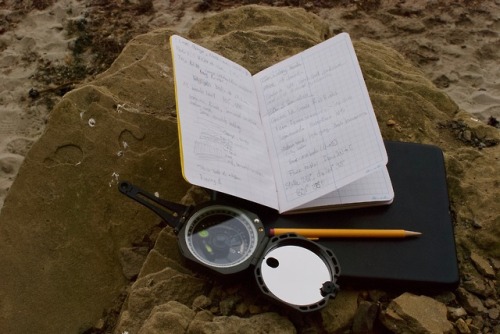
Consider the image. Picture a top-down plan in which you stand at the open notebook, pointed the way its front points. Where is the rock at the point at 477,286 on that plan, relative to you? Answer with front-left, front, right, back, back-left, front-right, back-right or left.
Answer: front-left

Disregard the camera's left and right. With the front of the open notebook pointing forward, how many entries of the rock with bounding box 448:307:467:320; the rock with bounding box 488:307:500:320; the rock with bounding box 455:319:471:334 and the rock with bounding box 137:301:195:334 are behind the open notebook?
0

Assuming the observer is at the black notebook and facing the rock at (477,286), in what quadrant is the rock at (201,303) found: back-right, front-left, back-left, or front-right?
back-right

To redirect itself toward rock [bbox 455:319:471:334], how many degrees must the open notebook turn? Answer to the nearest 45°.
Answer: approximately 45° to its left

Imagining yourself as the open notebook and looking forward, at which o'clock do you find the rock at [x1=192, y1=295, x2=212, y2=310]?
The rock is roughly at 1 o'clock from the open notebook.

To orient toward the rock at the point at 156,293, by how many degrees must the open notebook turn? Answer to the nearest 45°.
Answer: approximately 45° to its right

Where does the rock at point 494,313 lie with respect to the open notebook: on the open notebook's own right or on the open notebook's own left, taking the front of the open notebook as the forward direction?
on the open notebook's own left

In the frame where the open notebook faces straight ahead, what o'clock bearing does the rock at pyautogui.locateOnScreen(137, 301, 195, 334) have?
The rock is roughly at 1 o'clock from the open notebook.

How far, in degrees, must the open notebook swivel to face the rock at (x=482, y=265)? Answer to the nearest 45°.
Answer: approximately 45° to its left

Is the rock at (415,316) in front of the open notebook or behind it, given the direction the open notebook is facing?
in front

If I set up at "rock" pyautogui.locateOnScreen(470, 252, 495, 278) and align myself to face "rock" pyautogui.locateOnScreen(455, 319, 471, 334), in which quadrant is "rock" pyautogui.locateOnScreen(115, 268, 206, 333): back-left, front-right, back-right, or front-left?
front-right

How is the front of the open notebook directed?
toward the camera

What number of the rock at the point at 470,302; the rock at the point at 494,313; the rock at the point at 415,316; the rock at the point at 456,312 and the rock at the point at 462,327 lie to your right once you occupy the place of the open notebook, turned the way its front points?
0

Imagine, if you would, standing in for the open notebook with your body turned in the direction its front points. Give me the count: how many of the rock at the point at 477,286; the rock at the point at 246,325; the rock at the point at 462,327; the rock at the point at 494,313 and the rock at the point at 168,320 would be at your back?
0

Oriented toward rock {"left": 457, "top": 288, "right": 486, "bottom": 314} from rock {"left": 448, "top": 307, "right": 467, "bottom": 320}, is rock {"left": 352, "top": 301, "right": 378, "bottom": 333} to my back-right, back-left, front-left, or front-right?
back-left

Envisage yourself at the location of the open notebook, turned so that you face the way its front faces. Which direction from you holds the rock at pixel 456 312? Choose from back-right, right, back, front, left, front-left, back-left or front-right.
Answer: front-left
